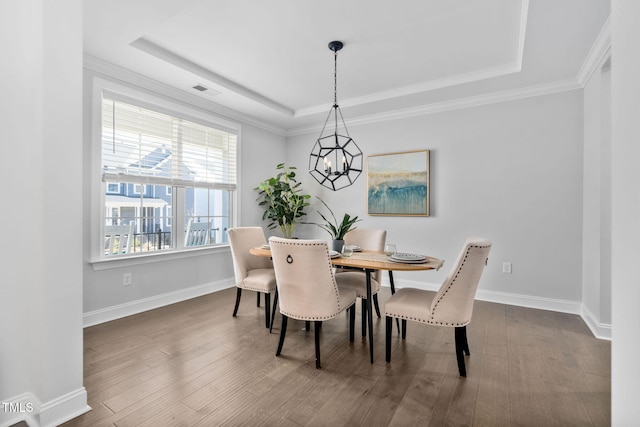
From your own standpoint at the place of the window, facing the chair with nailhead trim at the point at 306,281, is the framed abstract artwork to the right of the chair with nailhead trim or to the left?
left

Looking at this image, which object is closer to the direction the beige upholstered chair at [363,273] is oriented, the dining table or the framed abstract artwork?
the dining table

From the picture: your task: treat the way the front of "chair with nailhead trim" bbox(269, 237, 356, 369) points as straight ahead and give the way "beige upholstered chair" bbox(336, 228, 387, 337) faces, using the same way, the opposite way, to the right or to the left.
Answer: the opposite way

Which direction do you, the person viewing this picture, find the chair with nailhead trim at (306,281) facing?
facing away from the viewer and to the right of the viewer

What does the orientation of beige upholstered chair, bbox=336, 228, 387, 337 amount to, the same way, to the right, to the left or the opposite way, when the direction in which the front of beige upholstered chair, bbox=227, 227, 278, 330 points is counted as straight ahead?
to the right

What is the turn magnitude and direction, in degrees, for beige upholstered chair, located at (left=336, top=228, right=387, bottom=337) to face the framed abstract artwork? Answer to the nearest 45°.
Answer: approximately 180°

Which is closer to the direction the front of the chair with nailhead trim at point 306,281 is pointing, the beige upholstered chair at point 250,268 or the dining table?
the dining table

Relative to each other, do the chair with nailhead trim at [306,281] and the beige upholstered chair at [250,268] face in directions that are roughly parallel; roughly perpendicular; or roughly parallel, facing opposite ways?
roughly perpendicular

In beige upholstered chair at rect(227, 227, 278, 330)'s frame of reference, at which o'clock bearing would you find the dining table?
The dining table is roughly at 12 o'clock from the beige upholstered chair.

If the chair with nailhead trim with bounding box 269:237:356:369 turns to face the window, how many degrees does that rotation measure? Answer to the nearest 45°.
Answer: approximately 90° to its left

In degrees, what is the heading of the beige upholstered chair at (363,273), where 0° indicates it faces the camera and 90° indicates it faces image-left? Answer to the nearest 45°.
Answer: approximately 45°

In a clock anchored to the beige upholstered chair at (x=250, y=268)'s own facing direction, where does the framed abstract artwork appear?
The framed abstract artwork is roughly at 10 o'clock from the beige upholstered chair.

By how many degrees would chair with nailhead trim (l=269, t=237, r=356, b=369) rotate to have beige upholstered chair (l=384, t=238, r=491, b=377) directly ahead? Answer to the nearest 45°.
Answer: approximately 45° to its right
